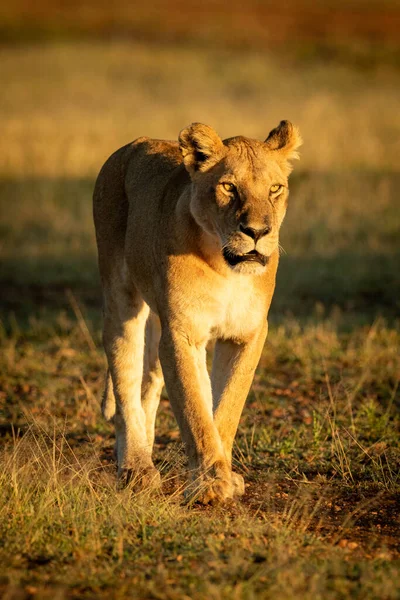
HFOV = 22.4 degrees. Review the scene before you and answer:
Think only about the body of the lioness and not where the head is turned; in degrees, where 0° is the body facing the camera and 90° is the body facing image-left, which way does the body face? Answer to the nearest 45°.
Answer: approximately 315°
